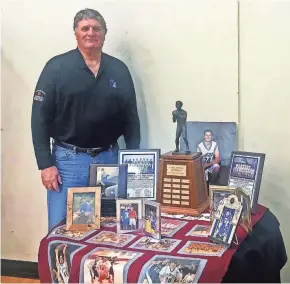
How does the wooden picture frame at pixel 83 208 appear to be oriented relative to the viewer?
toward the camera

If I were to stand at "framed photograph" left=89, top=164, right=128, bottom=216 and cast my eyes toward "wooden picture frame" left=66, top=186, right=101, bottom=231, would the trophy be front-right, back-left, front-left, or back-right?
back-left

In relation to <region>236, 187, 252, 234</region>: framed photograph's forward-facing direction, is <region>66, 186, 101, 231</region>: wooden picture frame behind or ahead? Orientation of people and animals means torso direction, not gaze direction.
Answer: ahead

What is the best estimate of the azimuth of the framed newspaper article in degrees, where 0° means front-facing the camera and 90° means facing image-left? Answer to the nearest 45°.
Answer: approximately 0°

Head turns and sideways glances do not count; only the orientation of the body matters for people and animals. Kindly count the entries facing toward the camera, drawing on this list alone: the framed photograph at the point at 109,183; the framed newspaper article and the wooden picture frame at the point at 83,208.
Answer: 3
